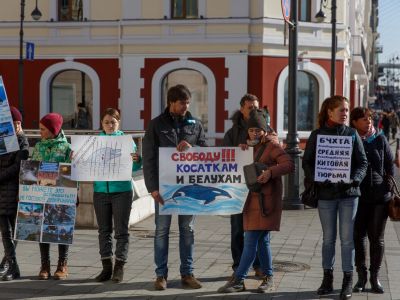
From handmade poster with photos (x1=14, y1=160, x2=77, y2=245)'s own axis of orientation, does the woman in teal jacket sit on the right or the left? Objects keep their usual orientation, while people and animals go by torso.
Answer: on its left

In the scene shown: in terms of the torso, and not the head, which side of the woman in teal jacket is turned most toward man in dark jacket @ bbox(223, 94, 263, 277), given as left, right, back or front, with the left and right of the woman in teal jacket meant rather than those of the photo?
left

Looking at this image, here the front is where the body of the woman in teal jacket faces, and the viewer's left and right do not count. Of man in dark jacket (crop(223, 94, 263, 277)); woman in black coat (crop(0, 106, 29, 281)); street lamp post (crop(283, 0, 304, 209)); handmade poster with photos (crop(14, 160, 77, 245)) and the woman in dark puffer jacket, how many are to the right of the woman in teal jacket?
2

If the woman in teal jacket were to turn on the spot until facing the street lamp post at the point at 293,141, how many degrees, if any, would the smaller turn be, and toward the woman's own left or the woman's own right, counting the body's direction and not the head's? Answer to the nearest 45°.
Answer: approximately 135° to the woman's own left

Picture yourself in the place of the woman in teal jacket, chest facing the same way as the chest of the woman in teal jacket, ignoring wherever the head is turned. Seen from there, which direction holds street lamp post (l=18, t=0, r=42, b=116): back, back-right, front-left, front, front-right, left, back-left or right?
back

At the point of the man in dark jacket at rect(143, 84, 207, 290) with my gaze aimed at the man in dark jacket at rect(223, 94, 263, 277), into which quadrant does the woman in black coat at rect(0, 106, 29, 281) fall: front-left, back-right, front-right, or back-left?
back-left
